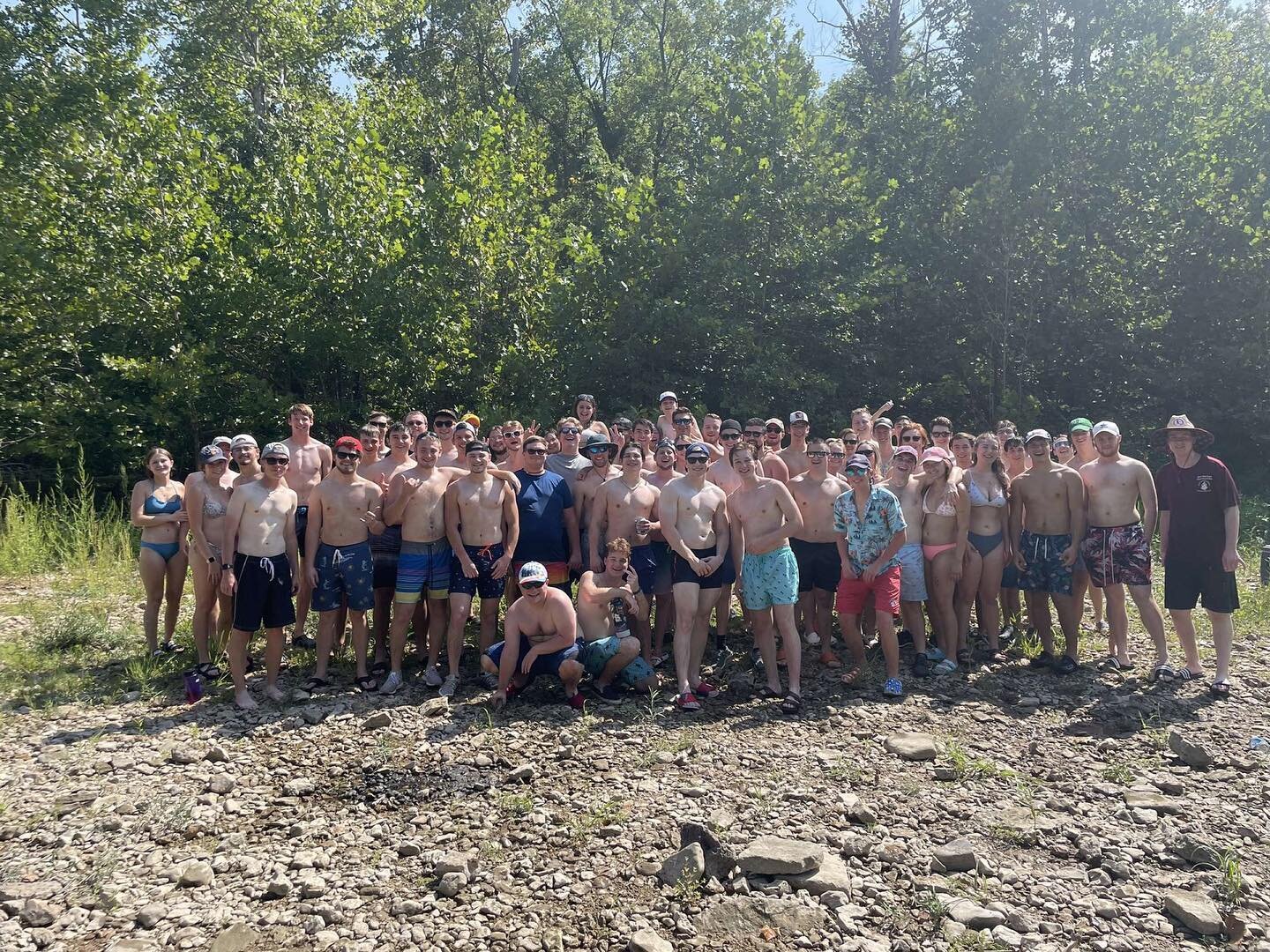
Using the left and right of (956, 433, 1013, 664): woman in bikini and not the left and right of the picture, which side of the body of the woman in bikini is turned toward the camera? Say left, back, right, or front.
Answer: front

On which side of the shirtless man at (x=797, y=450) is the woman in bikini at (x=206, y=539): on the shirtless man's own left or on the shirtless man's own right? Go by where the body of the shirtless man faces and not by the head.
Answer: on the shirtless man's own right

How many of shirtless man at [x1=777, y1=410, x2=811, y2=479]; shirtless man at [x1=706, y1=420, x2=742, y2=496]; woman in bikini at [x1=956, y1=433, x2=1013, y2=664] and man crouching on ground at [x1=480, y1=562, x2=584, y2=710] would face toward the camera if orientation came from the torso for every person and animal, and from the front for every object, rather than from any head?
4

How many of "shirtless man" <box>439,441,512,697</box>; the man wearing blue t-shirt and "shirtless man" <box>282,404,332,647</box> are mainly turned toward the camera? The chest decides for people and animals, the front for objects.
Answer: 3

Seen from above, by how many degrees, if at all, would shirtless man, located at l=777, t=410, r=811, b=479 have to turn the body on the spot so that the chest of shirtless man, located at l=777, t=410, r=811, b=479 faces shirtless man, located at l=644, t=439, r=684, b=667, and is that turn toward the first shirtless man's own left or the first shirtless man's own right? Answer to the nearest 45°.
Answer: approximately 45° to the first shirtless man's own right

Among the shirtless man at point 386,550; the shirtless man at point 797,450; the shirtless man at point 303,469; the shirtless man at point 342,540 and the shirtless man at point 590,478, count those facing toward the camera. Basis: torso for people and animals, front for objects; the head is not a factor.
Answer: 5

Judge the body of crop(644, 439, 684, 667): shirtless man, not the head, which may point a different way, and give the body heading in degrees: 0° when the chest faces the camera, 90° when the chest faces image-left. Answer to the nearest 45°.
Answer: approximately 0°

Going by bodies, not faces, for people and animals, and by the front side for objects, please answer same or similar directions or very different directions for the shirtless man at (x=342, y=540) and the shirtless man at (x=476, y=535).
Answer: same or similar directions

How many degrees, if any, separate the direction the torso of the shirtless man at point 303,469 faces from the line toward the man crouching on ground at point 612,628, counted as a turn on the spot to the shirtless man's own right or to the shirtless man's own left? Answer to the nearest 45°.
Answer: approximately 45° to the shirtless man's own left

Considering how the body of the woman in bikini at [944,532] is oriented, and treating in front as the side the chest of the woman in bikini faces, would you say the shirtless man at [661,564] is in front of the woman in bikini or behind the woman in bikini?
in front

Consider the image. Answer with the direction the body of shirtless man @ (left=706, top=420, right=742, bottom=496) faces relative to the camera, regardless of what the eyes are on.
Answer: toward the camera

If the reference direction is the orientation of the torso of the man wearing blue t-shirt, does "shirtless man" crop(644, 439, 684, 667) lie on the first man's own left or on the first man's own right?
on the first man's own left

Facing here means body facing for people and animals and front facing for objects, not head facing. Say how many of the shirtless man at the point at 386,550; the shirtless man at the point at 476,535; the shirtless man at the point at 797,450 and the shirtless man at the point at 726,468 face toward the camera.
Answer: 4

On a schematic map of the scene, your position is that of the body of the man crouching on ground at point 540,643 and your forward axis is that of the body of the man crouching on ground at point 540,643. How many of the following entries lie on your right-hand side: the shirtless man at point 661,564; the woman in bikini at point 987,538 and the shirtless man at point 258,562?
1

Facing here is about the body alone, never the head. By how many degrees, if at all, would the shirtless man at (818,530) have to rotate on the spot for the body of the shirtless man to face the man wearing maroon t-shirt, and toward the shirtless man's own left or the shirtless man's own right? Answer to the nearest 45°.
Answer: approximately 90° to the shirtless man's own left

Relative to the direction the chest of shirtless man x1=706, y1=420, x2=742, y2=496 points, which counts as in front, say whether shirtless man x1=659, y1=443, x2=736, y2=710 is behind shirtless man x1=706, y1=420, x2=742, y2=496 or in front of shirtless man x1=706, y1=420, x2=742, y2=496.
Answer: in front

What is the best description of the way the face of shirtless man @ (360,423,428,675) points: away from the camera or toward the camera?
toward the camera

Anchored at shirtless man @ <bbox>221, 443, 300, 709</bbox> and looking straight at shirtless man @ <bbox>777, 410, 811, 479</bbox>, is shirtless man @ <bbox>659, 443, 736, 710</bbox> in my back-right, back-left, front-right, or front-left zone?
front-right

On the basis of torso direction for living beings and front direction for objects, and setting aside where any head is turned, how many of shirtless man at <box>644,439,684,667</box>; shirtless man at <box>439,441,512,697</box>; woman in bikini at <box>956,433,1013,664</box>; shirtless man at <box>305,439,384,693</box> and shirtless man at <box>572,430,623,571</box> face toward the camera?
5

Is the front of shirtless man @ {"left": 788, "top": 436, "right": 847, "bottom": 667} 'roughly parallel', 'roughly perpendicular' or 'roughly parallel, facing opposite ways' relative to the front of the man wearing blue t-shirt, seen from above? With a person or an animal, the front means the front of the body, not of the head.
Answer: roughly parallel

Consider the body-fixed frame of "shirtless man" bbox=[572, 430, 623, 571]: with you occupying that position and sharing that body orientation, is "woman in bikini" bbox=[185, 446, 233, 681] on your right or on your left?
on your right

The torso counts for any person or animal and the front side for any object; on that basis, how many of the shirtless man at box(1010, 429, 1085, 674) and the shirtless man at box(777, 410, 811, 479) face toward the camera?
2
